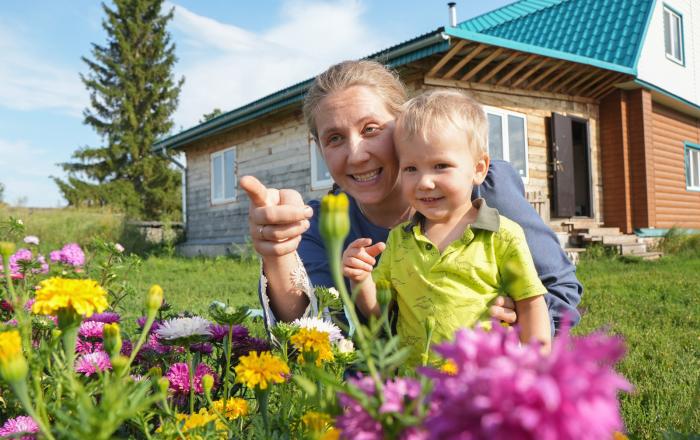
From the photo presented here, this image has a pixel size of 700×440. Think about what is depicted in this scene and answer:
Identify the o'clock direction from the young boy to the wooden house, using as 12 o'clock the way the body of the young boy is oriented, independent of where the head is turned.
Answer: The wooden house is roughly at 5 o'clock from the young boy.

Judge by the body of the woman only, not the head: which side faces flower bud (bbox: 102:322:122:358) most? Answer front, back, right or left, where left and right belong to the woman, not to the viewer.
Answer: front

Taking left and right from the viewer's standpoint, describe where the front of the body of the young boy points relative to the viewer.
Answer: facing the viewer and to the left of the viewer

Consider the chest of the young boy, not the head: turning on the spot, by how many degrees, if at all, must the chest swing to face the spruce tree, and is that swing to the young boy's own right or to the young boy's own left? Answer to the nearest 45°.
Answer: approximately 90° to the young boy's own right

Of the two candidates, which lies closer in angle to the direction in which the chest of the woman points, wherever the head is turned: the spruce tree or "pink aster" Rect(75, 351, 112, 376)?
the pink aster

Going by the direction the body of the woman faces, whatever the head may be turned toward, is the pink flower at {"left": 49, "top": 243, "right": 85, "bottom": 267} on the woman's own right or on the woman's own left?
on the woman's own right

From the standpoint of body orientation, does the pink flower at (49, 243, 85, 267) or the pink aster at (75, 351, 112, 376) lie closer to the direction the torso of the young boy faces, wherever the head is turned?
the pink aster

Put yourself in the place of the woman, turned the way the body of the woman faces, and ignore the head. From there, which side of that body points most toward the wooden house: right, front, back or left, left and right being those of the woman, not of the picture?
back

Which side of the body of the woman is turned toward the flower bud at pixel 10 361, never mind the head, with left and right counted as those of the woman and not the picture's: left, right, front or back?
front

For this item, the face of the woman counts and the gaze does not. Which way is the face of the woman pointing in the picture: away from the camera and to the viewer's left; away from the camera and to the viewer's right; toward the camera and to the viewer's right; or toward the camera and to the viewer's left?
toward the camera and to the viewer's left

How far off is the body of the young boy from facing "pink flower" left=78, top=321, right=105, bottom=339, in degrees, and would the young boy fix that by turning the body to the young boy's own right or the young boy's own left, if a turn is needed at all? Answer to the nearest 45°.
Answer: approximately 45° to the young boy's own right

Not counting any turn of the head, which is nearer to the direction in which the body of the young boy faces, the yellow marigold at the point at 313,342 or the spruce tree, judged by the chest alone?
the yellow marigold

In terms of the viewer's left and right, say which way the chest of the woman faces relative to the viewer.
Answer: facing the viewer

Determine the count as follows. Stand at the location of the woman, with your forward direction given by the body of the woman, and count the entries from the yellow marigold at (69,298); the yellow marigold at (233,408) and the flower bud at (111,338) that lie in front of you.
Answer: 3

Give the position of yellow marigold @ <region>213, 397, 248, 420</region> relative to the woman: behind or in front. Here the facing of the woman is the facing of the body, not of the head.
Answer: in front

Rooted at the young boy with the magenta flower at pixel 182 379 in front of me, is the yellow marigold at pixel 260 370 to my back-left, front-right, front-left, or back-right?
front-left

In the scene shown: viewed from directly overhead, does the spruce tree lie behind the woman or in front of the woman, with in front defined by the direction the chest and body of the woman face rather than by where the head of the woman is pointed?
behind
